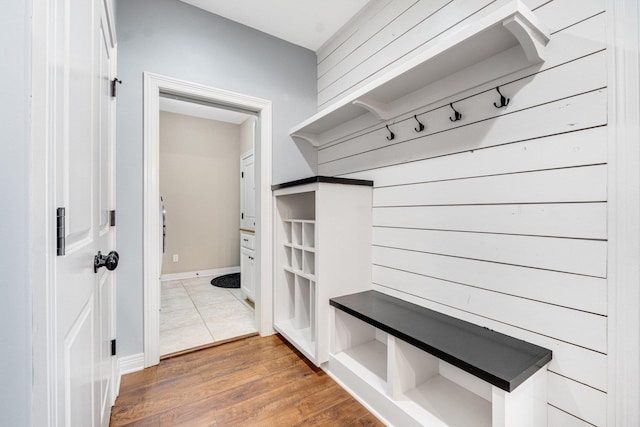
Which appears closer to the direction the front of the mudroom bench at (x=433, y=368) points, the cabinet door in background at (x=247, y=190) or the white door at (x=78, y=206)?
the white door

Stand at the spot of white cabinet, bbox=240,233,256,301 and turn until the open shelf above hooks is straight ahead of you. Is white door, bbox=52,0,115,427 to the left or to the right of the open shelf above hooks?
right

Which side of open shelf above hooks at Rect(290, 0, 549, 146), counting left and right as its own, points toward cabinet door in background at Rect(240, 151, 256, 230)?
right

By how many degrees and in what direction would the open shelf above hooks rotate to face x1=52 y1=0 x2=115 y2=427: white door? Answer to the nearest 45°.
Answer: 0° — it already faces it

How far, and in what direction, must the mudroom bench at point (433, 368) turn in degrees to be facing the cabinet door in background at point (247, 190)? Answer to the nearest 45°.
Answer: approximately 90° to its right

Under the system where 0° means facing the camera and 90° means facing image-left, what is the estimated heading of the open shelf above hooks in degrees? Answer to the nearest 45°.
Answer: approximately 45°

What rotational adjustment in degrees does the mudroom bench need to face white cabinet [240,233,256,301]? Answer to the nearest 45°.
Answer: approximately 90° to its right

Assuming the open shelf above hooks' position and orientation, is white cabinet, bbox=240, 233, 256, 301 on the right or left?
on its right

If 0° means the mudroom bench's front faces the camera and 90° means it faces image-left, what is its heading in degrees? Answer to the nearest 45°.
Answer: approximately 45°

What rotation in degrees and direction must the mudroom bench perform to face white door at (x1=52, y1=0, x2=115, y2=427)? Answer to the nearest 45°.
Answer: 0° — it already faces it
